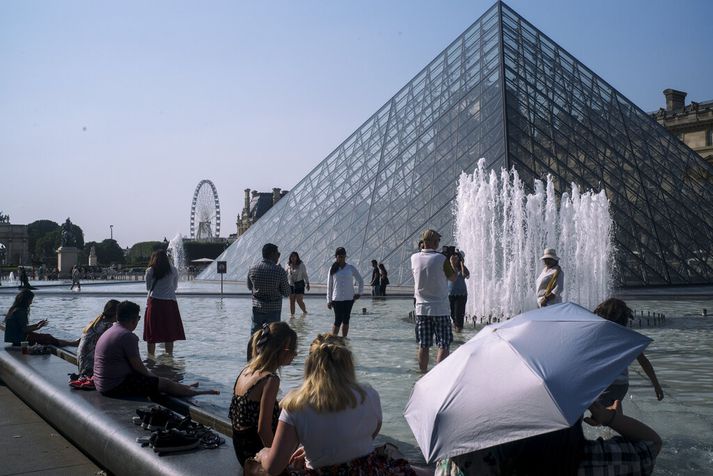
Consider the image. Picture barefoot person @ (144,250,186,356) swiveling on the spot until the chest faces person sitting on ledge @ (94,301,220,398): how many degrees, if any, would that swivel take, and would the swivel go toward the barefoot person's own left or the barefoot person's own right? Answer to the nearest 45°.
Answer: approximately 180°

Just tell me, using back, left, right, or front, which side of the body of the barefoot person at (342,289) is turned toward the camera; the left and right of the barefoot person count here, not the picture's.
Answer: front

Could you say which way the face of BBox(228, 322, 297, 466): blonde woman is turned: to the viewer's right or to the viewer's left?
to the viewer's right

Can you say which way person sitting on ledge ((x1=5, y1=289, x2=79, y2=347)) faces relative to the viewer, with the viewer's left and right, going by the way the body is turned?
facing to the right of the viewer

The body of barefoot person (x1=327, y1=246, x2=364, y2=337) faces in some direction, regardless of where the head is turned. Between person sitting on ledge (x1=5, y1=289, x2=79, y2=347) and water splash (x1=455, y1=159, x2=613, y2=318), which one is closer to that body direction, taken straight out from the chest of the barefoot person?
the person sitting on ledge

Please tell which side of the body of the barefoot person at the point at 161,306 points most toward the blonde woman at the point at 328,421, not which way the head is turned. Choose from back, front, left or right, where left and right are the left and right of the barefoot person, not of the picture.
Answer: back

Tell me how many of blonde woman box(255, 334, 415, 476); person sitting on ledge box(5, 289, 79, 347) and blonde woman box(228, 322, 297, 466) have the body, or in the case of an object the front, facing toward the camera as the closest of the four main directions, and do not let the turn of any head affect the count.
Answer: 0

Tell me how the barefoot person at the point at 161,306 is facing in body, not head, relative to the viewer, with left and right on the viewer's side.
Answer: facing away from the viewer

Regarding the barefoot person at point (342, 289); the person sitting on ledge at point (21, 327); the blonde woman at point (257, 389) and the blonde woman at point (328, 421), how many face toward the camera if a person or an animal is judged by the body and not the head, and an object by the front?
1

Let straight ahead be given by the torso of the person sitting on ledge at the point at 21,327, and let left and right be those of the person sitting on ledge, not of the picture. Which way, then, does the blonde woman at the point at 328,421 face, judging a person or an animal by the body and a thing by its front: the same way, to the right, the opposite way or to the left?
to the left

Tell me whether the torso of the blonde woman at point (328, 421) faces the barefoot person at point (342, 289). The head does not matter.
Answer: yes

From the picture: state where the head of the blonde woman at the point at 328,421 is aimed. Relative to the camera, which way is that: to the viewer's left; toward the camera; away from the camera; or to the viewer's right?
away from the camera

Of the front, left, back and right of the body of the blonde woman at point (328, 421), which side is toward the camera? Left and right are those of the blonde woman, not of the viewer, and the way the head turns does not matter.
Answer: back

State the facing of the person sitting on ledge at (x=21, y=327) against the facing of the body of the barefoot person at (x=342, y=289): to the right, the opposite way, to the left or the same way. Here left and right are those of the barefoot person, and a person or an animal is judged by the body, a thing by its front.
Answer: to the left

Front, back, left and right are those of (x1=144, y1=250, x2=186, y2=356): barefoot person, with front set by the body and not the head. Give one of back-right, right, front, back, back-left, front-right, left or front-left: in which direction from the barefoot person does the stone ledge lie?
back

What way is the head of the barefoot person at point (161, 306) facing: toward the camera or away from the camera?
away from the camera
